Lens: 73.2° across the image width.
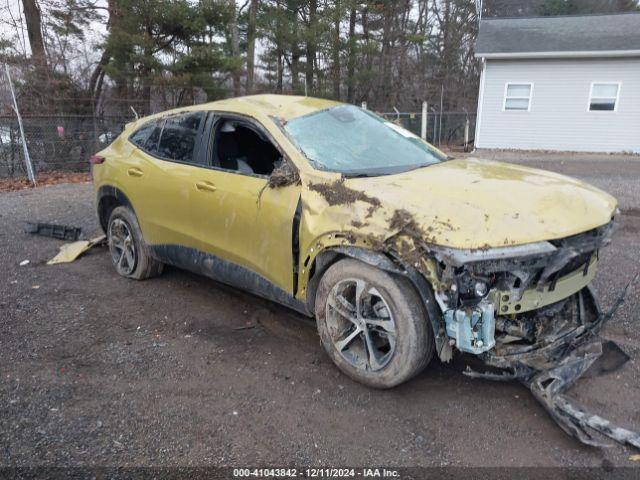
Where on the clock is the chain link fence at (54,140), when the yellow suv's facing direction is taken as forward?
The chain link fence is roughly at 6 o'clock from the yellow suv.

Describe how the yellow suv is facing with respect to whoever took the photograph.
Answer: facing the viewer and to the right of the viewer

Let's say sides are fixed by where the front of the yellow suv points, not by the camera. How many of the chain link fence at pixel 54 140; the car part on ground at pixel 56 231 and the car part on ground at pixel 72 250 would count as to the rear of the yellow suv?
3

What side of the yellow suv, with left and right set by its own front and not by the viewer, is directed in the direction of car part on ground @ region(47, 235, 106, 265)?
back

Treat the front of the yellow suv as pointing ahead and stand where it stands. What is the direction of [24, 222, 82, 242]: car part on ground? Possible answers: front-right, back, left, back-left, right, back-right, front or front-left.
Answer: back

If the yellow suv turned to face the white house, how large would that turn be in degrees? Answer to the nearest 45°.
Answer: approximately 90° to its left

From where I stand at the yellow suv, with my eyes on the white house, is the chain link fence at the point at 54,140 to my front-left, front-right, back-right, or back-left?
front-left

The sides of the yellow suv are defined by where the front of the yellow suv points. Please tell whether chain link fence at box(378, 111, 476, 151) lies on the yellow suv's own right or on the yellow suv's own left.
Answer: on the yellow suv's own left

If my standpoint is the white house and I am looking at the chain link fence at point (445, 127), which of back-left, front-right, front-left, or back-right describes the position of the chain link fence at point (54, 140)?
front-left
